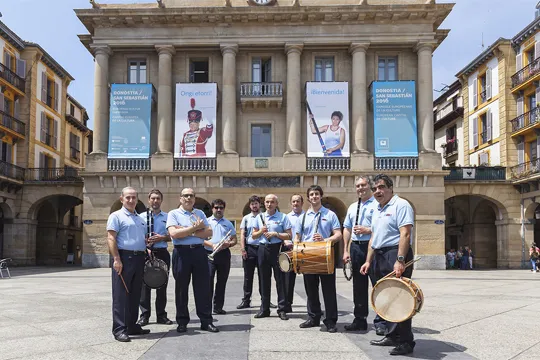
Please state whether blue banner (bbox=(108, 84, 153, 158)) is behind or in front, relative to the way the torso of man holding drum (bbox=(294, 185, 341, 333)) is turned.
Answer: behind

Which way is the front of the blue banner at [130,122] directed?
toward the camera

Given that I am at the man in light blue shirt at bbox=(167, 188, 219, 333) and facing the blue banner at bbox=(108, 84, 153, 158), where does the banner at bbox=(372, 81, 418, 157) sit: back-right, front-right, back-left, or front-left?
front-right

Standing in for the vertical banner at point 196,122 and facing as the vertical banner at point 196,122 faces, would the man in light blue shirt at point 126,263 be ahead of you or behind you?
ahead

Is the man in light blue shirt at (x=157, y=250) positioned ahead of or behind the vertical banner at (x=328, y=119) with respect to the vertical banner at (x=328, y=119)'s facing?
ahead

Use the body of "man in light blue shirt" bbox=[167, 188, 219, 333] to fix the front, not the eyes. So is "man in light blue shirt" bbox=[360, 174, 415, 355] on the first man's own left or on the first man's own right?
on the first man's own left

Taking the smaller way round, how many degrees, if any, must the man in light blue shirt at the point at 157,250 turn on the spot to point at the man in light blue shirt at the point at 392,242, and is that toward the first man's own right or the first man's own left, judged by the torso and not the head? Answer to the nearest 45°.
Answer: approximately 45° to the first man's own left

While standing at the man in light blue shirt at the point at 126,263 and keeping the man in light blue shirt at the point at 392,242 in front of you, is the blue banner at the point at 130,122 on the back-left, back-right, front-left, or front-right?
back-left

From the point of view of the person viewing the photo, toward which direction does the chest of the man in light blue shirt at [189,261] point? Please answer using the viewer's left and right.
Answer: facing the viewer

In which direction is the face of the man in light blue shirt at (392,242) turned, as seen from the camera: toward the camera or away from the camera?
toward the camera

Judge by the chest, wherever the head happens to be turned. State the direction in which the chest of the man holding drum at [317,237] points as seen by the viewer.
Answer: toward the camera

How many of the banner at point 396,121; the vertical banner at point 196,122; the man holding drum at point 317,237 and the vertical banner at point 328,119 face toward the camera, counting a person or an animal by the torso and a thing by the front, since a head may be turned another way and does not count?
4

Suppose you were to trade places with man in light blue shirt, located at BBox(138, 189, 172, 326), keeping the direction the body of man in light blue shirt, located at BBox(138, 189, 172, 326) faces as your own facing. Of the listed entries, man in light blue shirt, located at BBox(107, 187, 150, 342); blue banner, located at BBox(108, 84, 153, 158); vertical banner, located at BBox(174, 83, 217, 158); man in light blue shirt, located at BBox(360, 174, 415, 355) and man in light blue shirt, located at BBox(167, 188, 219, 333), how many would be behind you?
2

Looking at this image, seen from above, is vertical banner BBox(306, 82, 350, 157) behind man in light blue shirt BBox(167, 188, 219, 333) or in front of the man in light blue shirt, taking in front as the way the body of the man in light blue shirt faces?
behind

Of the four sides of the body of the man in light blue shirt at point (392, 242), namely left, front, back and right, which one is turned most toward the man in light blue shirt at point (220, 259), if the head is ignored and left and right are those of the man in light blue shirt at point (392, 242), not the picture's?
right

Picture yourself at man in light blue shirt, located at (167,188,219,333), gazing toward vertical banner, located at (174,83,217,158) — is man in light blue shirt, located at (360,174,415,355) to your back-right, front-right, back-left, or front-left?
back-right

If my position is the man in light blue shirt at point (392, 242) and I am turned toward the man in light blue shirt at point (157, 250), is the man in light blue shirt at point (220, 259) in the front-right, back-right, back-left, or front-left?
front-right

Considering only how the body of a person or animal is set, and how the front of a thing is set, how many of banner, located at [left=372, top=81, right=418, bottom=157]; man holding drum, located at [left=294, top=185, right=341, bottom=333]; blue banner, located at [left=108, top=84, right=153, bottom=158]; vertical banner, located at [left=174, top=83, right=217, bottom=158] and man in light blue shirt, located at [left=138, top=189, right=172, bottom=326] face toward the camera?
5

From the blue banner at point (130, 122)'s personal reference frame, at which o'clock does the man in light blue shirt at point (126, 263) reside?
The man in light blue shirt is roughly at 12 o'clock from the blue banner.

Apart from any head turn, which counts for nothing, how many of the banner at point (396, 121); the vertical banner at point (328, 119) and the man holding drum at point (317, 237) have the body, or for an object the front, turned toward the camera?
3
